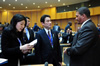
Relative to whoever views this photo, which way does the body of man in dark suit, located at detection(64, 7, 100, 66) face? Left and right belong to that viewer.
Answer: facing to the left of the viewer

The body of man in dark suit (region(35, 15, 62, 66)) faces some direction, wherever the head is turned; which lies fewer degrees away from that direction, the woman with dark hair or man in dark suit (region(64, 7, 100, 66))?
the man in dark suit

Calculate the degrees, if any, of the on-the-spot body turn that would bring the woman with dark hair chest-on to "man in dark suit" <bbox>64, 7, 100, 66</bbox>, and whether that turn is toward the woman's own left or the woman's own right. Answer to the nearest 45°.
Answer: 0° — they already face them

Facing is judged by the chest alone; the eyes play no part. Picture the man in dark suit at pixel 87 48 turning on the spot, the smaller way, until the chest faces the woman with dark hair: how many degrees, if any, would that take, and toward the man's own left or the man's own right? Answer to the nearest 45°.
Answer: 0° — they already face them

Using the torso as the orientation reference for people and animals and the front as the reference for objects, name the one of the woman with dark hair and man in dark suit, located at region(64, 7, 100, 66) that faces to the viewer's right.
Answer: the woman with dark hair

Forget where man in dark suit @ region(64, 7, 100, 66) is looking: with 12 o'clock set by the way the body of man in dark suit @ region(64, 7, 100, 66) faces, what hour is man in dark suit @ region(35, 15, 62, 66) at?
man in dark suit @ region(35, 15, 62, 66) is roughly at 1 o'clock from man in dark suit @ region(64, 7, 100, 66).

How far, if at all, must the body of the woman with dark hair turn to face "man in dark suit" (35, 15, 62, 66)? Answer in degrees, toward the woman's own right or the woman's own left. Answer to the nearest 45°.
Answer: approximately 45° to the woman's own left

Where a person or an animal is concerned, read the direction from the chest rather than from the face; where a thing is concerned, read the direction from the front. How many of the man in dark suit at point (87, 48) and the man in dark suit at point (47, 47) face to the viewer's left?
1

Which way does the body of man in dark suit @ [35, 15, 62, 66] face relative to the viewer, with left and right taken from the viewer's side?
facing the viewer and to the right of the viewer

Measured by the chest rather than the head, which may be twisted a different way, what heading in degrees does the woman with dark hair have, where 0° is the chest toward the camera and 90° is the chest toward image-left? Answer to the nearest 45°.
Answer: approximately 270°

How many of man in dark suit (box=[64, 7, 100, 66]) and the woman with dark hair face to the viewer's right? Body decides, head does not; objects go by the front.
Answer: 1
